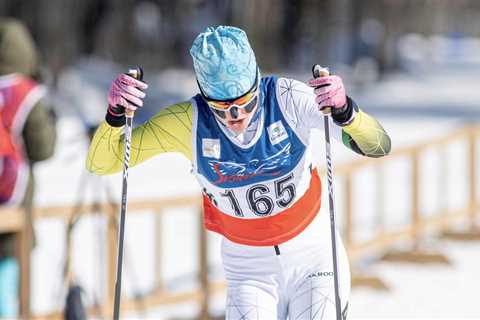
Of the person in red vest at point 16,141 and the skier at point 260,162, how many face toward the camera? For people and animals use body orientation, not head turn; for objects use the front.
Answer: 1

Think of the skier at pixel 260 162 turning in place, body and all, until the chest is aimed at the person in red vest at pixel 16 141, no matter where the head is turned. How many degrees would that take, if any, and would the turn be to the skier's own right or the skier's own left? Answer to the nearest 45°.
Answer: approximately 135° to the skier's own right

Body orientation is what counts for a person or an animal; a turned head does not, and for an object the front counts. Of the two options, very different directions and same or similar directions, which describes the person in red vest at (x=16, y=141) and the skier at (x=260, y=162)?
very different directions

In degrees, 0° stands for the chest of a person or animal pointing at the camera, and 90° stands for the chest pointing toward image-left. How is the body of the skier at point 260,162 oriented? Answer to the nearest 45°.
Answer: approximately 0°
